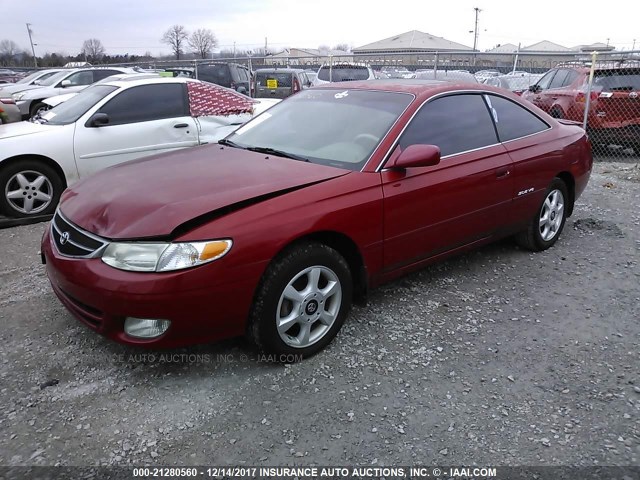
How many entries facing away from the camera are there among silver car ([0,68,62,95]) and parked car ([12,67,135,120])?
0

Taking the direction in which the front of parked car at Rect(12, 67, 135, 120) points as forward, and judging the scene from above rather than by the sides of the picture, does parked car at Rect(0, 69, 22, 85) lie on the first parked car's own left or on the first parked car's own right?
on the first parked car's own right

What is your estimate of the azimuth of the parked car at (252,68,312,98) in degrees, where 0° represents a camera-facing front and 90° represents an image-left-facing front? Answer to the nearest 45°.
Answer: approximately 180°

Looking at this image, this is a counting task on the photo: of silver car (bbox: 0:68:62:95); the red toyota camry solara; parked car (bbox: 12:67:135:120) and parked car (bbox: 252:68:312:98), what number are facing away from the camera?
1

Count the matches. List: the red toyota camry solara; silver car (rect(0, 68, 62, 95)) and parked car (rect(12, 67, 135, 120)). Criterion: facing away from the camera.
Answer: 0

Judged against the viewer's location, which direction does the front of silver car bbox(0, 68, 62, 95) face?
facing the viewer and to the left of the viewer

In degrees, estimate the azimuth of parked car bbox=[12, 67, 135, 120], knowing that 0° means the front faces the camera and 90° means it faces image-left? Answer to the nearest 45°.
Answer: approximately 45°

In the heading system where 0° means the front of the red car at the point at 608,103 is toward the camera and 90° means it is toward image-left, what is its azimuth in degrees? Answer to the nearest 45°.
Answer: approximately 135°

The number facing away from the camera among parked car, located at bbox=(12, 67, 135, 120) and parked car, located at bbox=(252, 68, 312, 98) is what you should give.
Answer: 1

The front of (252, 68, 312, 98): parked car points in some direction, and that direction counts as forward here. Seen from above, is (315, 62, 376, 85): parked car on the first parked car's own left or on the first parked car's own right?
on the first parked car's own right

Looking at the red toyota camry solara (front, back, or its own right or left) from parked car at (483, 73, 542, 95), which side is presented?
back

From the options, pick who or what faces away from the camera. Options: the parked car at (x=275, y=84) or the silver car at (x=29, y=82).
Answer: the parked car

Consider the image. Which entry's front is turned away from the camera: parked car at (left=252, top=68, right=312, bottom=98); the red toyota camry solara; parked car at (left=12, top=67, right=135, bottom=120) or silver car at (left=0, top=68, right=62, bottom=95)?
parked car at (left=252, top=68, right=312, bottom=98)

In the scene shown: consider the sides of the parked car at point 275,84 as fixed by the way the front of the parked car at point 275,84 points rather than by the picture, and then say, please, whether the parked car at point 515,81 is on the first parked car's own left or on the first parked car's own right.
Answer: on the first parked car's own right

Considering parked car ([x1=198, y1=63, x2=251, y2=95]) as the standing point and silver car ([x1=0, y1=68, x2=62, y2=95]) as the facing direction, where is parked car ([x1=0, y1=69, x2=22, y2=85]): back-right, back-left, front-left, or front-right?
front-right

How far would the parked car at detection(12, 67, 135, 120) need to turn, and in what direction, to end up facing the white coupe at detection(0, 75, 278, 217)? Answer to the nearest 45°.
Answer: approximately 45° to its left

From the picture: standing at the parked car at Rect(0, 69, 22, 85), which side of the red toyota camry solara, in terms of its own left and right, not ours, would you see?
right

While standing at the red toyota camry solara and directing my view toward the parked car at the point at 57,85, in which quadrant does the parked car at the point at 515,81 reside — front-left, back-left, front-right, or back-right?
front-right
